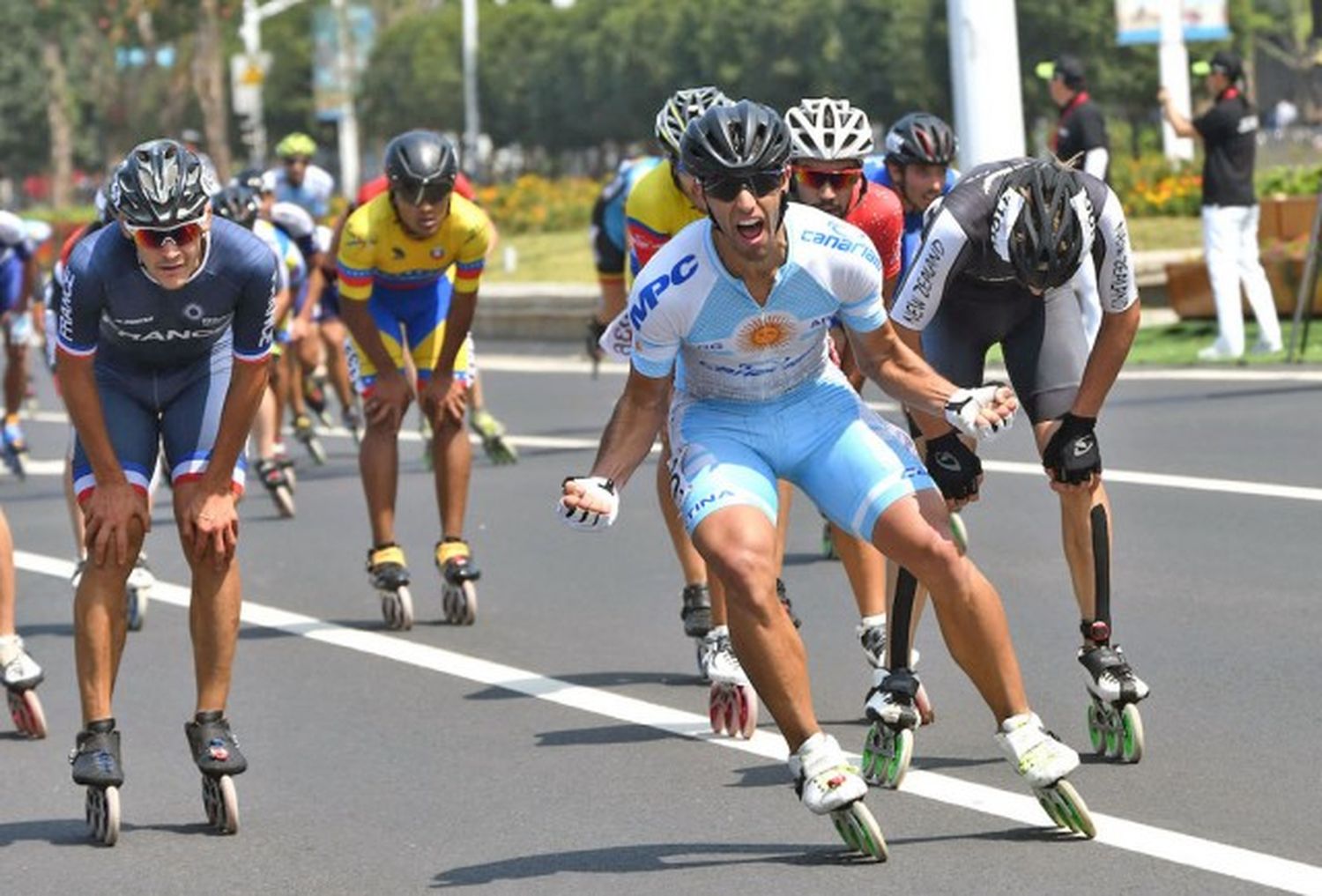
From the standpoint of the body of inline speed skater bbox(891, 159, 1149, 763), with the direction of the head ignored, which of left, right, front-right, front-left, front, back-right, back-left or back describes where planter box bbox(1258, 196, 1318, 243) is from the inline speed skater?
back

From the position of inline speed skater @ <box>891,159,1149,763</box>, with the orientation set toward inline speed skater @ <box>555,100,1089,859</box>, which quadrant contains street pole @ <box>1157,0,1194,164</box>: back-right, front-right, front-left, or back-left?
back-right

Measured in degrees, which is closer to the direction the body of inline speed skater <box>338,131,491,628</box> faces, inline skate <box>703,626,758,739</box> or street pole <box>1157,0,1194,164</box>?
the inline skate

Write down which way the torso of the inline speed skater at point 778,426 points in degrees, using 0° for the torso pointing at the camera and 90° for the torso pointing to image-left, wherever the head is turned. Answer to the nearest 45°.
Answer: approximately 0°

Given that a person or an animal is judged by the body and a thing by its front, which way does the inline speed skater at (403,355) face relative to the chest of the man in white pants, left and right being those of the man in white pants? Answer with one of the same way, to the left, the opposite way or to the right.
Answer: to the left

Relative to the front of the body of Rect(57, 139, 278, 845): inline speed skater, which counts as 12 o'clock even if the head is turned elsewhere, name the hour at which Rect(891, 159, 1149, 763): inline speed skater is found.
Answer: Rect(891, 159, 1149, 763): inline speed skater is roughly at 9 o'clock from Rect(57, 139, 278, 845): inline speed skater.

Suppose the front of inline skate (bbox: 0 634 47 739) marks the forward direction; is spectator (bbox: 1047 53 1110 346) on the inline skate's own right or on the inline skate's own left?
on the inline skate's own left

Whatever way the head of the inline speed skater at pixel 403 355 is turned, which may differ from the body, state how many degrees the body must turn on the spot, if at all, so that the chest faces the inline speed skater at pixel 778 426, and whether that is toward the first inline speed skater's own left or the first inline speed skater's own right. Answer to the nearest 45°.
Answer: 0° — they already face them

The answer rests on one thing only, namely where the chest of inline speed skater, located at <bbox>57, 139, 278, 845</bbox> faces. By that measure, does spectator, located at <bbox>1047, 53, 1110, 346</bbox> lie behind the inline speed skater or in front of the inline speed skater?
behind

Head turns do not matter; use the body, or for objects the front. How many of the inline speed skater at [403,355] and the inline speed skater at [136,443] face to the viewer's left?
0

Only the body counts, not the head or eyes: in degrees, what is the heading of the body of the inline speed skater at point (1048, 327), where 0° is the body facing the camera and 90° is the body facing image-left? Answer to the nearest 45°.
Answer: approximately 0°

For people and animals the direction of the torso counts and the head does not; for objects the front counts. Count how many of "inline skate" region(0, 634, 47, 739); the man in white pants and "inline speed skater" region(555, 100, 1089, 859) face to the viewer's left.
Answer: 1

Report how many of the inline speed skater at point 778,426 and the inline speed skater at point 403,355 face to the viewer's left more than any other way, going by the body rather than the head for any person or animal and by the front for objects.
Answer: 0

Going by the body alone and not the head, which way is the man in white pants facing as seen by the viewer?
to the viewer's left

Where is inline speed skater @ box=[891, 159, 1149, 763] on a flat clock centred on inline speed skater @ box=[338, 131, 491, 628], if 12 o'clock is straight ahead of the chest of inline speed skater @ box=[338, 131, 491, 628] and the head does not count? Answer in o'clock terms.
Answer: inline speed skater @ box=[891, 159, 1149, 763] is roughly at 11 o'clock from inline speed skater @ box=[338, 131, 491, 628].
